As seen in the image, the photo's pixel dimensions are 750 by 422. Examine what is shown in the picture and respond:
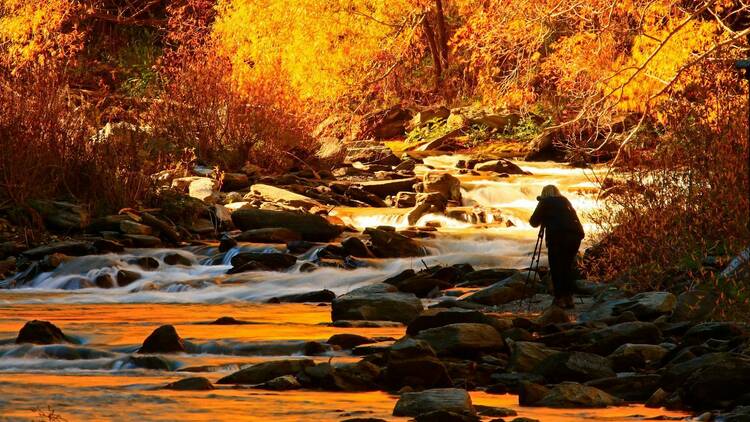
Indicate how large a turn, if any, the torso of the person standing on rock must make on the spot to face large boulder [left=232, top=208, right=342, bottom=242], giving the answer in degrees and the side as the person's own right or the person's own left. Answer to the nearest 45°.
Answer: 0° — they already face it

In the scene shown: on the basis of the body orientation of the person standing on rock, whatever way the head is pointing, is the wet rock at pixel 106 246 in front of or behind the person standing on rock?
in front

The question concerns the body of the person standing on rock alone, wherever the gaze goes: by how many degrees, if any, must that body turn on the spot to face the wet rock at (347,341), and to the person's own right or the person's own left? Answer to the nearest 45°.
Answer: approximately 90° to the person's own left

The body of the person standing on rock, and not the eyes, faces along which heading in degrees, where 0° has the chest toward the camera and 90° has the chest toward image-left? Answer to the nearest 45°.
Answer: approximately 135°

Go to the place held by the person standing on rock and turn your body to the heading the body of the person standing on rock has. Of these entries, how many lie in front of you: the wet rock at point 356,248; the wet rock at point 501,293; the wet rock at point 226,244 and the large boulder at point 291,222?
4

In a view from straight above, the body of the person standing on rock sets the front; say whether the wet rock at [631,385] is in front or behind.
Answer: behind

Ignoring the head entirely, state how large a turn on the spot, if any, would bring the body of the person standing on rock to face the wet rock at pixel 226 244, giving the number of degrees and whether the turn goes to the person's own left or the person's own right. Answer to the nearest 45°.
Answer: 0° — they already face it

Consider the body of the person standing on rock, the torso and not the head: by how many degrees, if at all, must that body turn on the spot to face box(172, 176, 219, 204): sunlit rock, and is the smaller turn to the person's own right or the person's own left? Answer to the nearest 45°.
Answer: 0° — they already face it

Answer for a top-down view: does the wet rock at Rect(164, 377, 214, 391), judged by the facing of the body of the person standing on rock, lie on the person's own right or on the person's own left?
on the person's own left

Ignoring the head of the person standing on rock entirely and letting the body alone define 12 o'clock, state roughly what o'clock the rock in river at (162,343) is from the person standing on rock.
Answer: The rock in river is roughly at 9 o'clock from the person standing on rock.

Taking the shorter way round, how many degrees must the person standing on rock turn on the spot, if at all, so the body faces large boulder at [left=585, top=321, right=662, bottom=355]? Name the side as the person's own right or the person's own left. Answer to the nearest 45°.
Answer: approximately 135° to the person's own left

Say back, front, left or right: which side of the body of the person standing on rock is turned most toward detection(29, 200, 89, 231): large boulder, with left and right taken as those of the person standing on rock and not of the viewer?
front

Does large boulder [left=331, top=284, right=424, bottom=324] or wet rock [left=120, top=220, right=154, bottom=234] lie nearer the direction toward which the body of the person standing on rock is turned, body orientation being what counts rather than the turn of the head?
the wet rock
